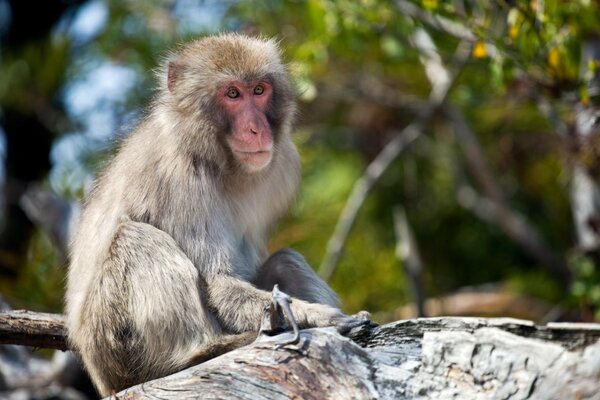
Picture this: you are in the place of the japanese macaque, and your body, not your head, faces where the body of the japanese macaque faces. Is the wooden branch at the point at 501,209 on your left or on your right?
on your left

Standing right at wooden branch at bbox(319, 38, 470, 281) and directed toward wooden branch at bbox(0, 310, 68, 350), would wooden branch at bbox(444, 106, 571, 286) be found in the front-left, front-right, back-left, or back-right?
back-left

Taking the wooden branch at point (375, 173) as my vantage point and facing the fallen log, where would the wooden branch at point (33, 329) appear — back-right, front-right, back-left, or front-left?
front-right

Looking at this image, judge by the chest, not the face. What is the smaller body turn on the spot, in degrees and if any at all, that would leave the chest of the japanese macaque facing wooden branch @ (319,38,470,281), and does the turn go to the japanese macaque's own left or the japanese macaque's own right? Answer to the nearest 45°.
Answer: approximately 90° to the japanese macaque's own left

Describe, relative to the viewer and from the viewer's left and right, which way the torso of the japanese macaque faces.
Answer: facing the viewer and to the right of the viewer

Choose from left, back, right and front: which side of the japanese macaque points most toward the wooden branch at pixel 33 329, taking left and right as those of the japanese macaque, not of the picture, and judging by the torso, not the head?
back
